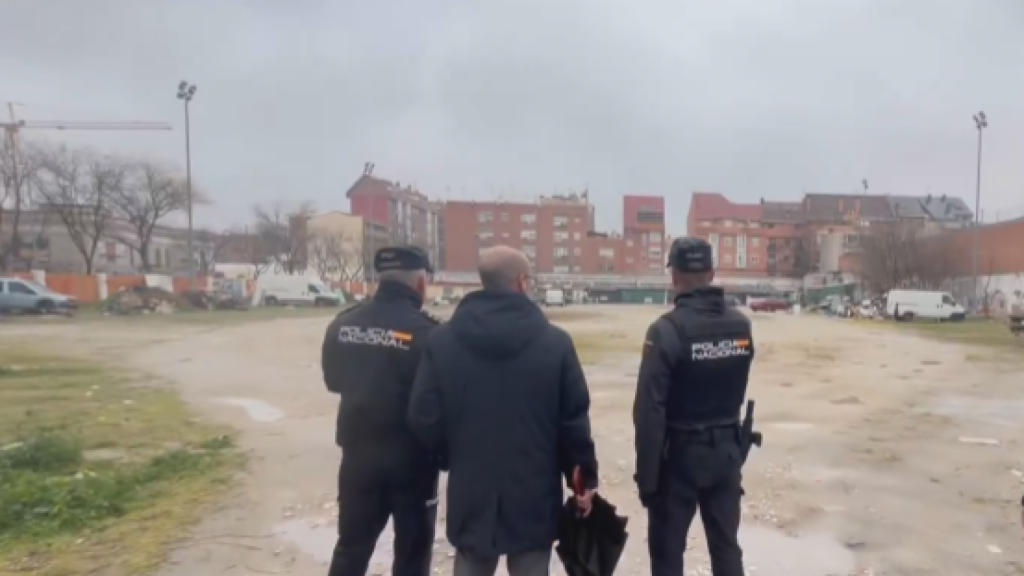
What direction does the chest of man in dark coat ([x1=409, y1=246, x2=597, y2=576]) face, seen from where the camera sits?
away from the camera

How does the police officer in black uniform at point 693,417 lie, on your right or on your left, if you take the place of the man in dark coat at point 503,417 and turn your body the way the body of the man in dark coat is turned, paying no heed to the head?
on your right

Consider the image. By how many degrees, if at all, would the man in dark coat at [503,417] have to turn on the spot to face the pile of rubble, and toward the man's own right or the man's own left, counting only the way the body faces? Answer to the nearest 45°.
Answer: approximately 45° to the man's own left

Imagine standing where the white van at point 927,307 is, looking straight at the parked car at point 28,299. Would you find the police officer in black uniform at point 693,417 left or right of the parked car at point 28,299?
left

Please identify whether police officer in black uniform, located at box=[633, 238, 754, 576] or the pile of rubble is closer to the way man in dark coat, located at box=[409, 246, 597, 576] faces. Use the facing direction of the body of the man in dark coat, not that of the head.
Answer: the pile of rubble

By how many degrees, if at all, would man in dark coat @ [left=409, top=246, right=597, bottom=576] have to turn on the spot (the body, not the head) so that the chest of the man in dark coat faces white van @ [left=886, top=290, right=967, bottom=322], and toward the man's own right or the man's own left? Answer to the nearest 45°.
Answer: approximately 45° to the man's own right

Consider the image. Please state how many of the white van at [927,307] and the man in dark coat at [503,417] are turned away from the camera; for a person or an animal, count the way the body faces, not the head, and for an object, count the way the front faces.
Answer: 1

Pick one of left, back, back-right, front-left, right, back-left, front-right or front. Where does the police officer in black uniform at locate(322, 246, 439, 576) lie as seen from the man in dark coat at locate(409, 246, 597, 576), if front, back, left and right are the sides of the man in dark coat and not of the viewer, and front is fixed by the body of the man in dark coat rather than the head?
front-left

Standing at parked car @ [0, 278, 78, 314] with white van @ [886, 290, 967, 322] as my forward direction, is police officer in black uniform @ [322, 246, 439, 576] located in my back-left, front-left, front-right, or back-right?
front-right
